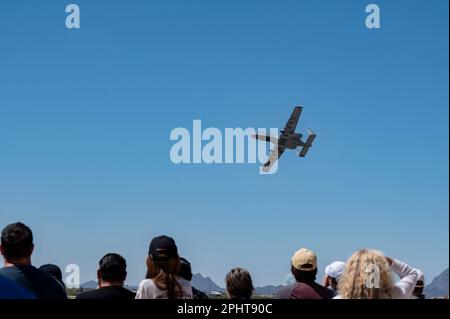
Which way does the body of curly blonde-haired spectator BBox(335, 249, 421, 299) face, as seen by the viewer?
away from the camera

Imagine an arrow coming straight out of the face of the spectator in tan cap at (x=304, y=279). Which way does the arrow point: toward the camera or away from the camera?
away from the camera

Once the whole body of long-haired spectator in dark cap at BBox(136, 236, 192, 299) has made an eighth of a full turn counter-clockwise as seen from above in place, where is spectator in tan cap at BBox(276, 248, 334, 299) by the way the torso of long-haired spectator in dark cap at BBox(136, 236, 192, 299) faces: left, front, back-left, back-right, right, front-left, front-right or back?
back-right

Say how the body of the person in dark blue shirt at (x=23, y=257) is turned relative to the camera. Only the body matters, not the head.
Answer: away from the camera

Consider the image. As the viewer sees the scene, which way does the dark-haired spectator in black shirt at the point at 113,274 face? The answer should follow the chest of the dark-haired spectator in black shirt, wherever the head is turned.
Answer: away from the camera

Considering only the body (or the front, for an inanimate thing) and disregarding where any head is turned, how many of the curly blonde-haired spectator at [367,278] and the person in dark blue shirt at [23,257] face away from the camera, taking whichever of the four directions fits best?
2

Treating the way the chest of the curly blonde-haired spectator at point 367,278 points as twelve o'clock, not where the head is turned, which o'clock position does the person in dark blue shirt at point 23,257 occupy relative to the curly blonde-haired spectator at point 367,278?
the person in dark blue shirt at point 23,257 is roughly at 9 o'clock from the curly blonde-haired spectator at point 367,278.

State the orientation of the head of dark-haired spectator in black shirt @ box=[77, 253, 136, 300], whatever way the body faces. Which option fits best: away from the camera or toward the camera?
away from the camera

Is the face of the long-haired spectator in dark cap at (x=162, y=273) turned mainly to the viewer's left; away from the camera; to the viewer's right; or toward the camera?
away from the camera

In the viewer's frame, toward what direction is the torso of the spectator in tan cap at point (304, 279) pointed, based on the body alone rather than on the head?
away from the camera

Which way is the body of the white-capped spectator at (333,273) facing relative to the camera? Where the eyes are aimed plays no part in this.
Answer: away from the camera

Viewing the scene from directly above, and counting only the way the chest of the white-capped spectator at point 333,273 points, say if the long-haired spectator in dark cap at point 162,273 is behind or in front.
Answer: behind

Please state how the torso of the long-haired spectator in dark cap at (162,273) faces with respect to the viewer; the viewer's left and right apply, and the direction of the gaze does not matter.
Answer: facing away from the viewer
